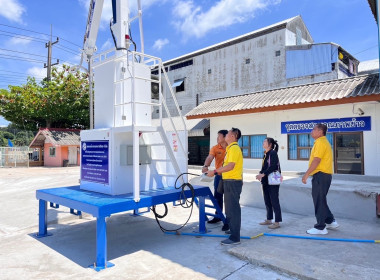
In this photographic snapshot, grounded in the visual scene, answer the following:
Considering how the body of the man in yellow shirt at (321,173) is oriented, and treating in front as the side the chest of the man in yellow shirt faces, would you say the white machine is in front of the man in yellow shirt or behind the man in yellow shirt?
in front

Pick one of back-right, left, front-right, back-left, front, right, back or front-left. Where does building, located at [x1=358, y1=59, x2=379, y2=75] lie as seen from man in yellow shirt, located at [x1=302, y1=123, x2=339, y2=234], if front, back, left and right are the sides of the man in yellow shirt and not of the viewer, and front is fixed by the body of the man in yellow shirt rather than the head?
right

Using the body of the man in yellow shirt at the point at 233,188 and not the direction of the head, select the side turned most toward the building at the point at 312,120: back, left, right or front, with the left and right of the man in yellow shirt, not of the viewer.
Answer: right

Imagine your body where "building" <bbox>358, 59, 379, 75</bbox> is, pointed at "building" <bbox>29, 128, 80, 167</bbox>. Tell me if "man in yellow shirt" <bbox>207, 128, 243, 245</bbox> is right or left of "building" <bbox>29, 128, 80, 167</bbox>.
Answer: left

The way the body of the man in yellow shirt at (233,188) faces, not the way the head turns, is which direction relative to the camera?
to the viewer's left

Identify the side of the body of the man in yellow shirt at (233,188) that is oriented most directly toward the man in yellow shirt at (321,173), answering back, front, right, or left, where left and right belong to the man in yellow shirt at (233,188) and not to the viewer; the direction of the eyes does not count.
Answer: back

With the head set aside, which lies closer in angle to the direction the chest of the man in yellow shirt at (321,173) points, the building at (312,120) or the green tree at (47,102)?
the green tree

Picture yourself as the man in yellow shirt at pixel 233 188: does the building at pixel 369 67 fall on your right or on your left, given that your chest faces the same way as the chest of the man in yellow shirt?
on your right

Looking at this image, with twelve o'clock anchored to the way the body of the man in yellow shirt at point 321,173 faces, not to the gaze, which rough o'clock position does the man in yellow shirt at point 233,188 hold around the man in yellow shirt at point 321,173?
the man in yellow shirt at point 233,188 is roughly at 11 o'clock from the man in yellow shirt at point 321,173.

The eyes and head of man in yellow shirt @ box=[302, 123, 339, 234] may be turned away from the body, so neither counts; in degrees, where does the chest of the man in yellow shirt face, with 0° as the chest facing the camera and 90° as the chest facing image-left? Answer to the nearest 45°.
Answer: approximately 90°

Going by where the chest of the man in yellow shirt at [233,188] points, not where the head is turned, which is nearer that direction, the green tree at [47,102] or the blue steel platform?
the blue steel platform

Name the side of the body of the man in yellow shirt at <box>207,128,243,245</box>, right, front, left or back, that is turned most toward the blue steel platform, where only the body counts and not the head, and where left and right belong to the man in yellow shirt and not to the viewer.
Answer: front

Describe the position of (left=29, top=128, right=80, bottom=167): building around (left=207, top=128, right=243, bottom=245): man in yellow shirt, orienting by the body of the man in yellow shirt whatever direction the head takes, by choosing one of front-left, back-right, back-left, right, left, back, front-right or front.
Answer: front-right
